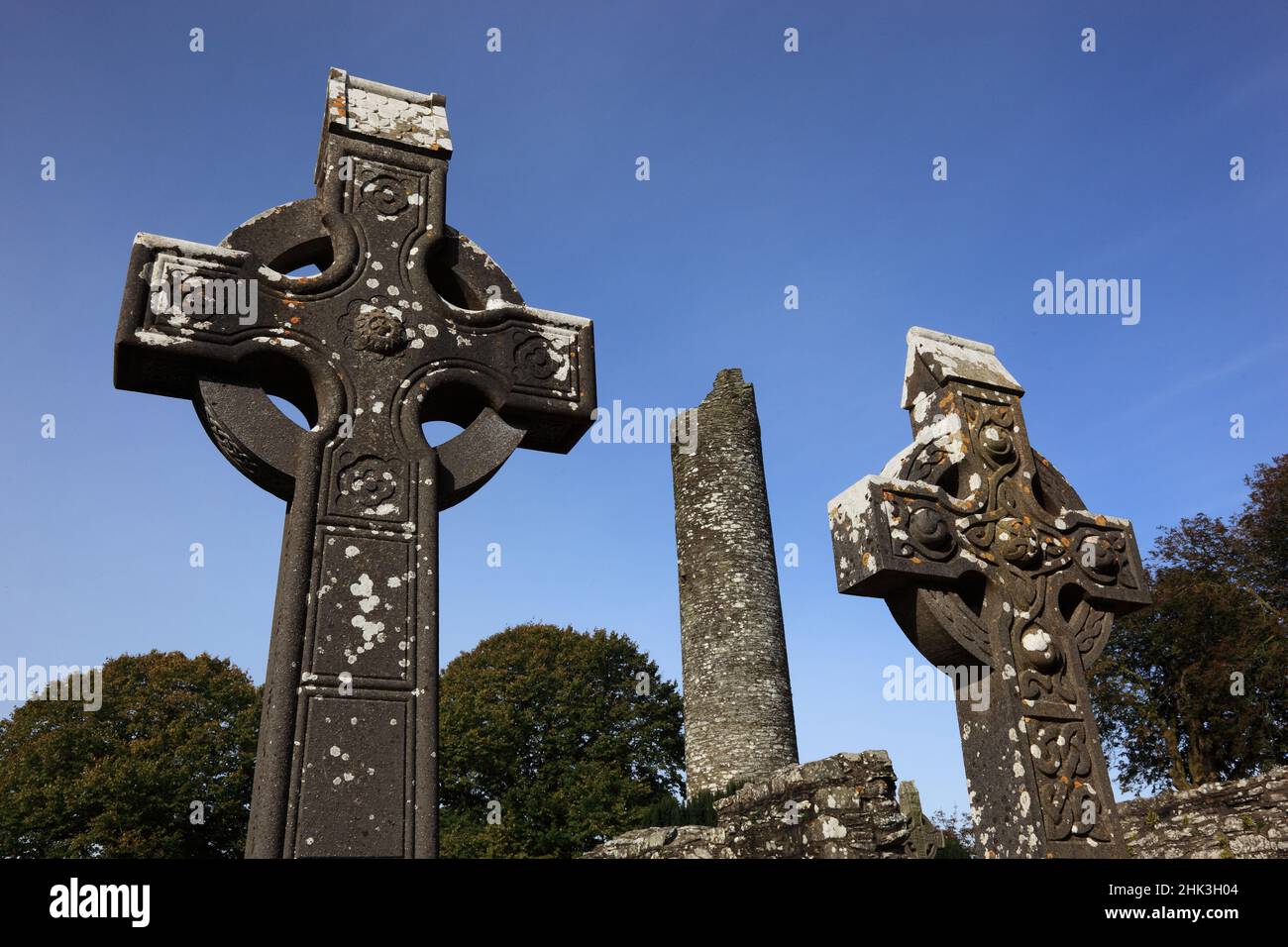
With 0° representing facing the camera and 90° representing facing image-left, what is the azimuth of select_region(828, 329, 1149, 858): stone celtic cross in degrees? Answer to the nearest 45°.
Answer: approximately 315°

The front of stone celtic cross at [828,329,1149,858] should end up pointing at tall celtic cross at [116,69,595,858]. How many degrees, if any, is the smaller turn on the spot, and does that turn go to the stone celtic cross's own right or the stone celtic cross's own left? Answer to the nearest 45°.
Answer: approximately 90° to the stone celtic cross's own right

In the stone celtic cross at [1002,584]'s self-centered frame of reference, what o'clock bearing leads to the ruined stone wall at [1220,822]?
The ruined stone wall is roughly at 8 o'clock from the stone celtic cross.

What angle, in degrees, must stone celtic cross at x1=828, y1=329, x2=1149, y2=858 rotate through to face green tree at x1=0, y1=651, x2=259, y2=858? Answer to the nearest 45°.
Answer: approximately 180°

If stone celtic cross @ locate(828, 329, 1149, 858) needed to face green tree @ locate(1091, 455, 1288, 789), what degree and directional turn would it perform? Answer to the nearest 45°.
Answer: approximately 135° to its left
